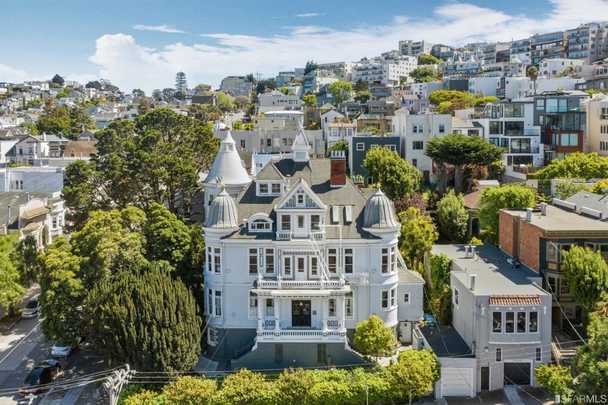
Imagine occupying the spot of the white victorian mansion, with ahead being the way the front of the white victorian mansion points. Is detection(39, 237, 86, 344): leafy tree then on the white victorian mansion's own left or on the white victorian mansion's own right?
on the white victorian mansion's own right

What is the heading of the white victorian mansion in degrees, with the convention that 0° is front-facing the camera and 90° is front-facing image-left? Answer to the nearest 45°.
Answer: approximately 0°

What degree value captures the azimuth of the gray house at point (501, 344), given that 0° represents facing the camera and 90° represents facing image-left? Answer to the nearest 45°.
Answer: approximately 0°

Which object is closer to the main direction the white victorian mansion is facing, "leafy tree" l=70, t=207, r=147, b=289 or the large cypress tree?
the large cypress tree

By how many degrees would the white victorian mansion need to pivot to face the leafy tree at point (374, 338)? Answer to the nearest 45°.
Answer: approximately 45° to its left

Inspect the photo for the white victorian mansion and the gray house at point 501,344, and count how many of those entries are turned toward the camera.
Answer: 2

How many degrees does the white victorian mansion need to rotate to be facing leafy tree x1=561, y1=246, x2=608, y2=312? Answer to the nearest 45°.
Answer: approximately 90° to its left

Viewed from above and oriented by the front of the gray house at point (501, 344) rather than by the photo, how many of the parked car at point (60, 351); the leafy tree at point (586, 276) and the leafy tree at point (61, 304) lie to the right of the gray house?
2

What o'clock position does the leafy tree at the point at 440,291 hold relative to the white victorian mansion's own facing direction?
The leafy tree is roughly at 8 o'clock from the white victorian mansion.

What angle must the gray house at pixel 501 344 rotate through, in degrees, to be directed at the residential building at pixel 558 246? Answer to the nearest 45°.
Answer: approximately 135° to its left

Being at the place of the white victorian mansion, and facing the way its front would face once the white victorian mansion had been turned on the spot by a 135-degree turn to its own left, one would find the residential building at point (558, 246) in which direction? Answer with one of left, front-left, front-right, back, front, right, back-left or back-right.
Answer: front-right

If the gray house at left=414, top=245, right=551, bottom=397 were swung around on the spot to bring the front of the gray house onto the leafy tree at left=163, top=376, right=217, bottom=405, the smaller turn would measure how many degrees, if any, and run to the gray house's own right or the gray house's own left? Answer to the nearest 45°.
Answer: approximately 45° to the gray house's own right
